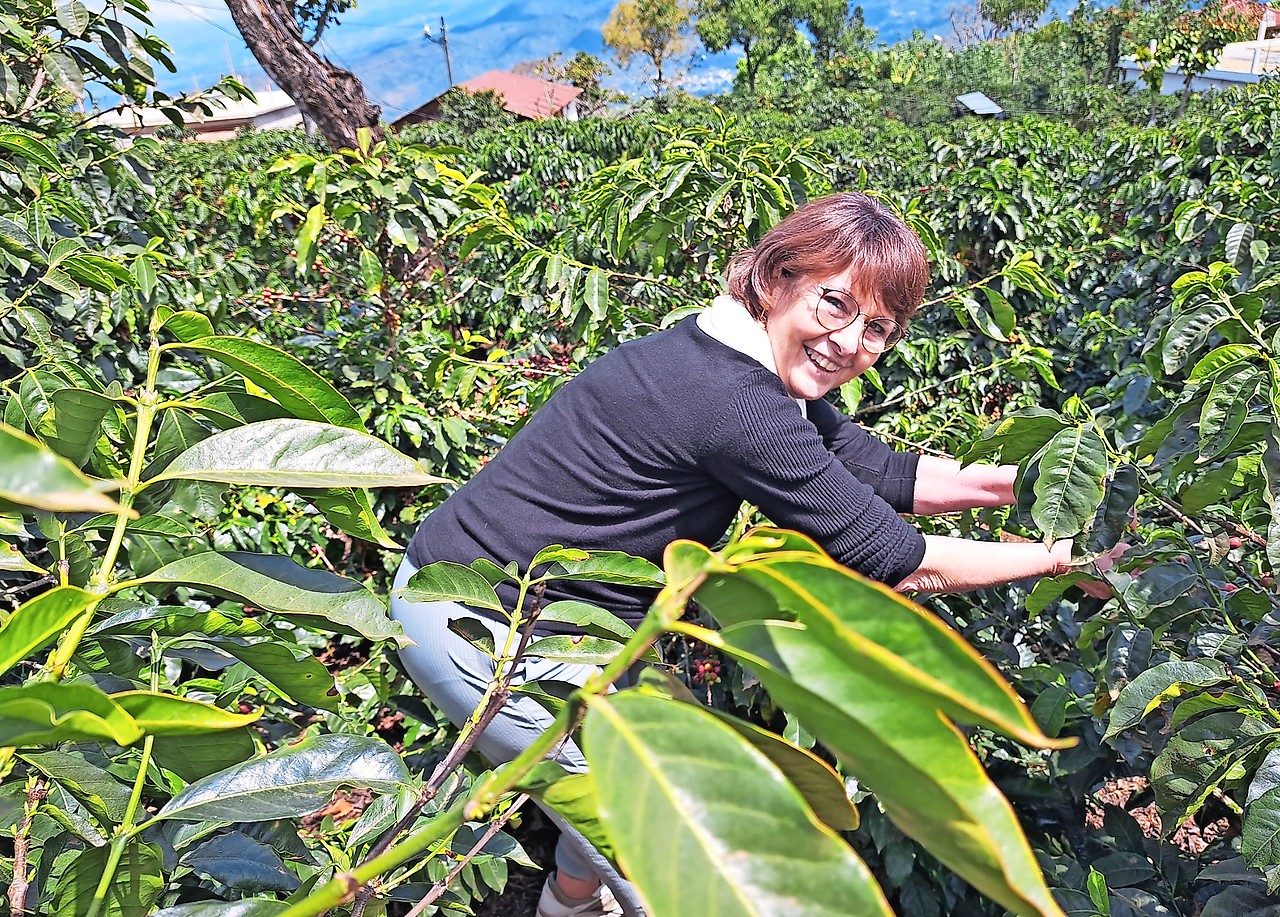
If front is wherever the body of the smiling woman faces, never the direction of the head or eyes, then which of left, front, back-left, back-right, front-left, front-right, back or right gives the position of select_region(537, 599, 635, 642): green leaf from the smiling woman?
right

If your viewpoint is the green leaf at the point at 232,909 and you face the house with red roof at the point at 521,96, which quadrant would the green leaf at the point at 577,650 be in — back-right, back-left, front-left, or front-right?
front-right

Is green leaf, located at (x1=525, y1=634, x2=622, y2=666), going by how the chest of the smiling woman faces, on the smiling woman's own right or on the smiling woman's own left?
on the smiling woman's own right

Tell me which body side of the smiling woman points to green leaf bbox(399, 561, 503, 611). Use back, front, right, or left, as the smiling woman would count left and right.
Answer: right

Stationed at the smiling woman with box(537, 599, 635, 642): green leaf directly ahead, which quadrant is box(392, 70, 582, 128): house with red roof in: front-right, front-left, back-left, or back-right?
back-right

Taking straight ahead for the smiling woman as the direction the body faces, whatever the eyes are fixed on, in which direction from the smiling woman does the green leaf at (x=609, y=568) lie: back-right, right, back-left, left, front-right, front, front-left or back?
right

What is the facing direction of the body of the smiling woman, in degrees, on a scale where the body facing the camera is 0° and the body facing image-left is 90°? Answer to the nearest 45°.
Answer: approximately 270°
